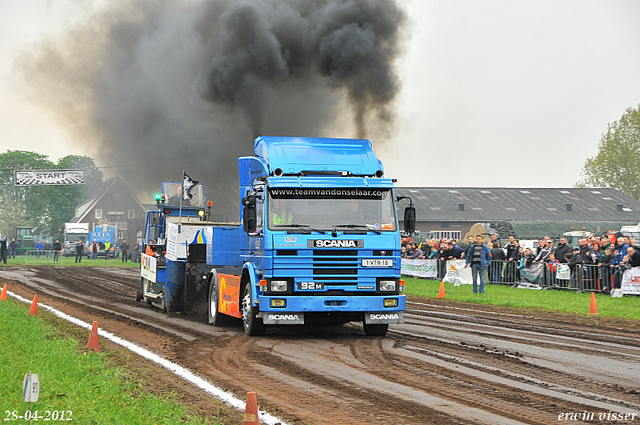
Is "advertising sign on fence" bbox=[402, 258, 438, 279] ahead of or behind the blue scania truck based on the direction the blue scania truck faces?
behind

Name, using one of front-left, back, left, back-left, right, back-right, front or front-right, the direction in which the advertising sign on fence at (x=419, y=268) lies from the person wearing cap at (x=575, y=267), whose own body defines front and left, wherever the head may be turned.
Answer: front-right

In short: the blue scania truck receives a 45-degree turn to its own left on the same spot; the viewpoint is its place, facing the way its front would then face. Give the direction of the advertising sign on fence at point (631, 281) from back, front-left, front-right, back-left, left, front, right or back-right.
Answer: left

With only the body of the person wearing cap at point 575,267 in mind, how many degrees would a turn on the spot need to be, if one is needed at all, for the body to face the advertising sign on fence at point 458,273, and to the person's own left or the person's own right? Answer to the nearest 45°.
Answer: approximately 45° to the person's own right

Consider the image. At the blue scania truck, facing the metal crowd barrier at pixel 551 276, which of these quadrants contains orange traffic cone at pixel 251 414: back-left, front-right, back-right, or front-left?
back-right

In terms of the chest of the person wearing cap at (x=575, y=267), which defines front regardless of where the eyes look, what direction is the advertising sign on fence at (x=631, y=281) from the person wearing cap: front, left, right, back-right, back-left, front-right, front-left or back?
back-left

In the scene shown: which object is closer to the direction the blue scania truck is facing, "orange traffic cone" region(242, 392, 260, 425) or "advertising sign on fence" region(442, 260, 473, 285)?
the orange traffic cone

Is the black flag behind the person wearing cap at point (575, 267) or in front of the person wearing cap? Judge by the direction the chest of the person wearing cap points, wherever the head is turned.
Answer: in front

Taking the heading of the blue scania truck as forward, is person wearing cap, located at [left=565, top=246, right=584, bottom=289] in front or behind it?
behind

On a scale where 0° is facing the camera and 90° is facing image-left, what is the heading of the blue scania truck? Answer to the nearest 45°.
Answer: approximately 0°

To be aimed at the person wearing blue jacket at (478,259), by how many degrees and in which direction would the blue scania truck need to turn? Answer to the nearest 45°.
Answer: approximately 135° to its left
